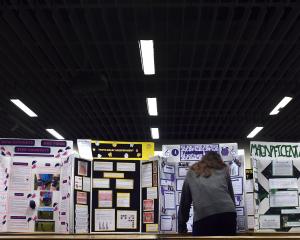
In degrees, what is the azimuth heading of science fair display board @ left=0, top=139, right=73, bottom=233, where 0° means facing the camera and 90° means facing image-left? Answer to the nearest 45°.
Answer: approximately 0°

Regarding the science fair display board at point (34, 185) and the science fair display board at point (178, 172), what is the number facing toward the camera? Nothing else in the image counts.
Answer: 2

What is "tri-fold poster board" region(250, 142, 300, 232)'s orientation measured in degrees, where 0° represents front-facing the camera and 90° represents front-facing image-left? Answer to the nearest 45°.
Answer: approximately 0°
